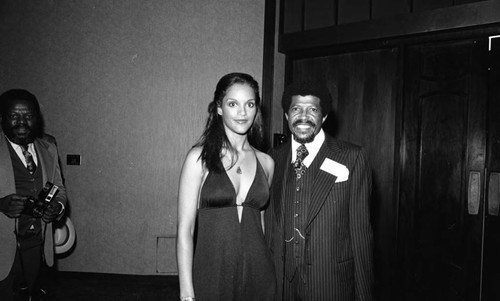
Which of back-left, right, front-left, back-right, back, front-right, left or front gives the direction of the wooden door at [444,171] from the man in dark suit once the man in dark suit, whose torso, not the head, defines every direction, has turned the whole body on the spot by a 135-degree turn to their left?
front-left

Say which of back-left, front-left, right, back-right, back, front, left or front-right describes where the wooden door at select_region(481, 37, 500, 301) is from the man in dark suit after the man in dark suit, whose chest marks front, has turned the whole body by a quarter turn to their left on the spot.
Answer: left

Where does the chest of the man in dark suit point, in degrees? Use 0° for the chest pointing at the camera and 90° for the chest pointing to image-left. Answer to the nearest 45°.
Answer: approximately 45°

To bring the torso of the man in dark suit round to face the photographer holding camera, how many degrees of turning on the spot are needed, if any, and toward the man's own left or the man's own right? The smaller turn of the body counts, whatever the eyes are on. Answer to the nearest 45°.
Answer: approximately 45° to the man's own right
